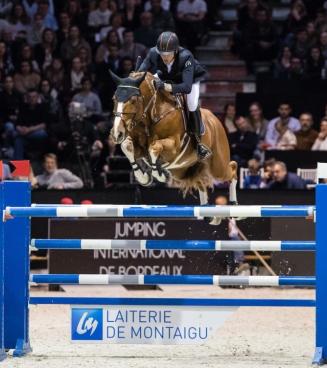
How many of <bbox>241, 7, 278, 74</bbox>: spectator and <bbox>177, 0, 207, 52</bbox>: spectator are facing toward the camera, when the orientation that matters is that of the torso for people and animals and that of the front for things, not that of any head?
2

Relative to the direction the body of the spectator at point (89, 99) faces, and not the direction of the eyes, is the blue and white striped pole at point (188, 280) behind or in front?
in front

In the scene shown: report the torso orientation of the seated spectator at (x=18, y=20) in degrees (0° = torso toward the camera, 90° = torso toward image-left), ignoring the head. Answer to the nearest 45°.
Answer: approximately 0°

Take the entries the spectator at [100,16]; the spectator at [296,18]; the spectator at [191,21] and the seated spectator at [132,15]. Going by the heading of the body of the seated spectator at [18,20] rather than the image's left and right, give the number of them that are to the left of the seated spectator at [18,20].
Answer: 4

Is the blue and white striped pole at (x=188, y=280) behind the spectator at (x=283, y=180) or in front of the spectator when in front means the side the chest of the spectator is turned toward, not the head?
in front
